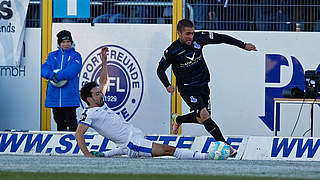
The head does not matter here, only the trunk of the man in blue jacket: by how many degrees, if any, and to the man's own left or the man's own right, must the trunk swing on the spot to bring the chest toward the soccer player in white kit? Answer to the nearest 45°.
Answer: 0° — they already face them

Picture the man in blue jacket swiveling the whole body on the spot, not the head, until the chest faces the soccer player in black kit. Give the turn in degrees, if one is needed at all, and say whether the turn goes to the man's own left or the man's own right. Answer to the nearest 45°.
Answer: approximately 45° to the man's own left

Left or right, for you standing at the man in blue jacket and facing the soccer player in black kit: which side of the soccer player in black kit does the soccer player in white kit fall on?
right

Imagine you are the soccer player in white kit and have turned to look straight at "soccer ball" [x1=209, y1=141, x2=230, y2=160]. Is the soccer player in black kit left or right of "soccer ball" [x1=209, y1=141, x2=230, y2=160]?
left

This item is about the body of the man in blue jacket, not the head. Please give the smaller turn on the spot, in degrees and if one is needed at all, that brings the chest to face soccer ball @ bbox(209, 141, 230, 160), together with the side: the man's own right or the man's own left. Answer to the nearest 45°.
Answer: approximately 45° to the man's own left

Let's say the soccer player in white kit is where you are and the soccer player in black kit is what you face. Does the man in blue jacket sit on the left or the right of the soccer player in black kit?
left

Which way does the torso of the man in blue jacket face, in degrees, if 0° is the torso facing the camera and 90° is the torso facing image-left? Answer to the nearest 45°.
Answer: approximately 0°
